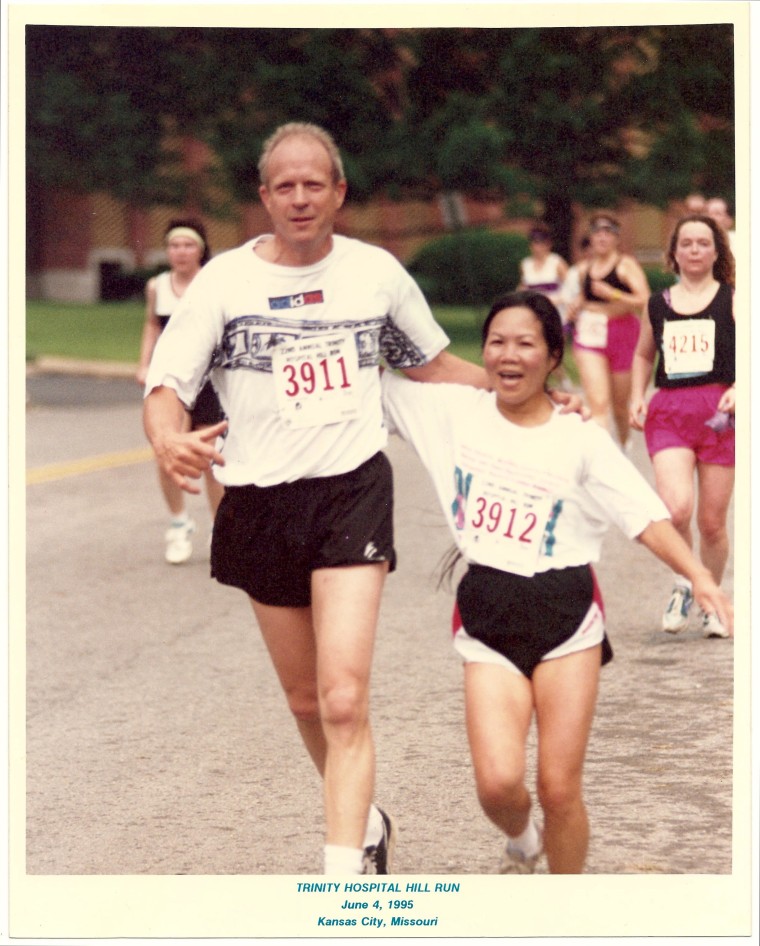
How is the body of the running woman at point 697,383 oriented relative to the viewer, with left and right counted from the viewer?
facing the viewer

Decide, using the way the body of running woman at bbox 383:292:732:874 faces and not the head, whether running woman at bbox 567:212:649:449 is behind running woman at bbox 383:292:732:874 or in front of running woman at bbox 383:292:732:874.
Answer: behind

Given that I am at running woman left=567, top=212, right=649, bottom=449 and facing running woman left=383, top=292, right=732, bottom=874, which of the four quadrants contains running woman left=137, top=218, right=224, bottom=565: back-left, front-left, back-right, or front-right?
front-right

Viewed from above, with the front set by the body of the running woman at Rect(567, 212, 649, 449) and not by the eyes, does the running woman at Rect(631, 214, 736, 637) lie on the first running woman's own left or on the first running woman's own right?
on the first running woman's own left

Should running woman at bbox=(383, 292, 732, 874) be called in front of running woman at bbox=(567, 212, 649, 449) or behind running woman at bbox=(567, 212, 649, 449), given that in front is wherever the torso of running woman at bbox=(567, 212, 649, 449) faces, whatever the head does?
in front

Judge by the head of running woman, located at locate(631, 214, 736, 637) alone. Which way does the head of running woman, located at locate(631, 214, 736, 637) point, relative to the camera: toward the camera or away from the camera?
toward the camera

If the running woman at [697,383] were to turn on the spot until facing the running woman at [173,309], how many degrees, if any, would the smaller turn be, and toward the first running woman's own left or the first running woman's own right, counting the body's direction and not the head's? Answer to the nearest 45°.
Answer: approximately 135° to the first running woman's own right

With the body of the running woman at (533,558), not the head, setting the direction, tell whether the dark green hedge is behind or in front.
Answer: behind

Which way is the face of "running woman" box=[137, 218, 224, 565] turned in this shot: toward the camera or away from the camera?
toward the camera

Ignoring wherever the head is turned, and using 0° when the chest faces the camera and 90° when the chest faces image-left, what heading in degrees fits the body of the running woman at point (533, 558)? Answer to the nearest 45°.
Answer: approximately 0°

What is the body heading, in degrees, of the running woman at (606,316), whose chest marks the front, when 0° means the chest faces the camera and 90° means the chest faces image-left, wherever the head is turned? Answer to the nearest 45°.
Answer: approximately 45°

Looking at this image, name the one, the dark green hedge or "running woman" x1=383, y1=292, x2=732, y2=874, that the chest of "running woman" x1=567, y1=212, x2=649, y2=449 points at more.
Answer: the running woman

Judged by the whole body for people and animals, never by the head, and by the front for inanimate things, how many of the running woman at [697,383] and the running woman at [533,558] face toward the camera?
2

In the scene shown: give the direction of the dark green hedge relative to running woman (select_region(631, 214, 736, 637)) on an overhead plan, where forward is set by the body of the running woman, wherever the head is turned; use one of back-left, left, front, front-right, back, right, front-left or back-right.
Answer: back

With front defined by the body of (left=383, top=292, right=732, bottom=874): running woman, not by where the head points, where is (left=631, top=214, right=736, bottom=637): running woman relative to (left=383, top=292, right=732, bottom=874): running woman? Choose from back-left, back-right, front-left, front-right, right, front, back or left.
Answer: back
